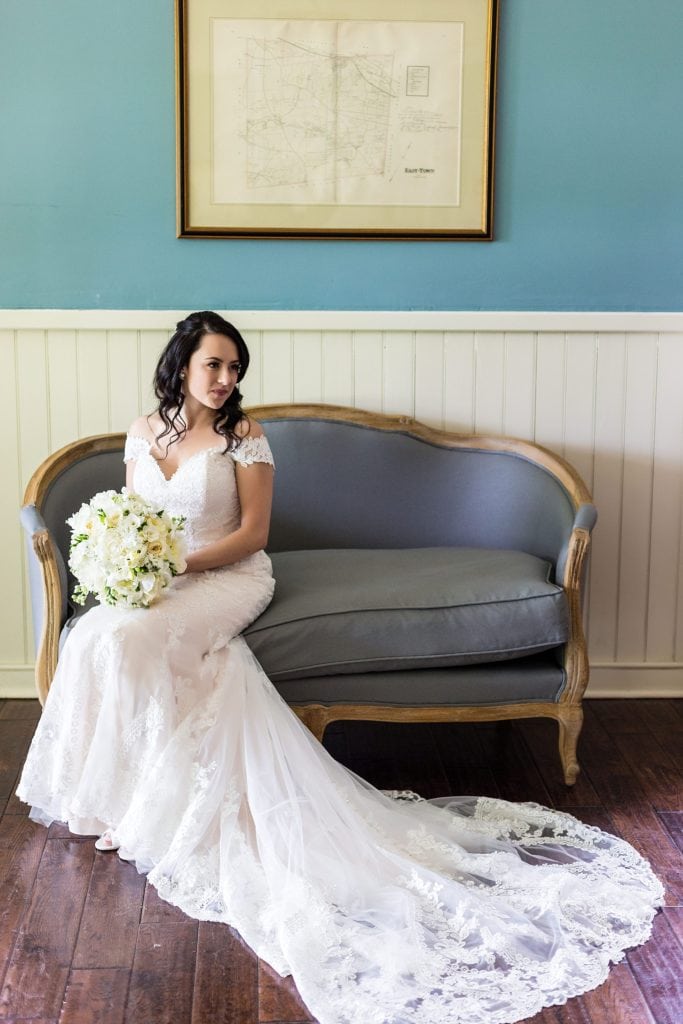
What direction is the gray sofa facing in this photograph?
toward the camera

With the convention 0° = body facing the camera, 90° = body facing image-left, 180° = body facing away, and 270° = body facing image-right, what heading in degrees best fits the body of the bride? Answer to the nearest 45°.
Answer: approximately 45°

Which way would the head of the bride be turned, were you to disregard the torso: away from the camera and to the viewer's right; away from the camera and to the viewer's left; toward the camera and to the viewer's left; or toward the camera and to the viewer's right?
toward the camera and to the viewer's right
